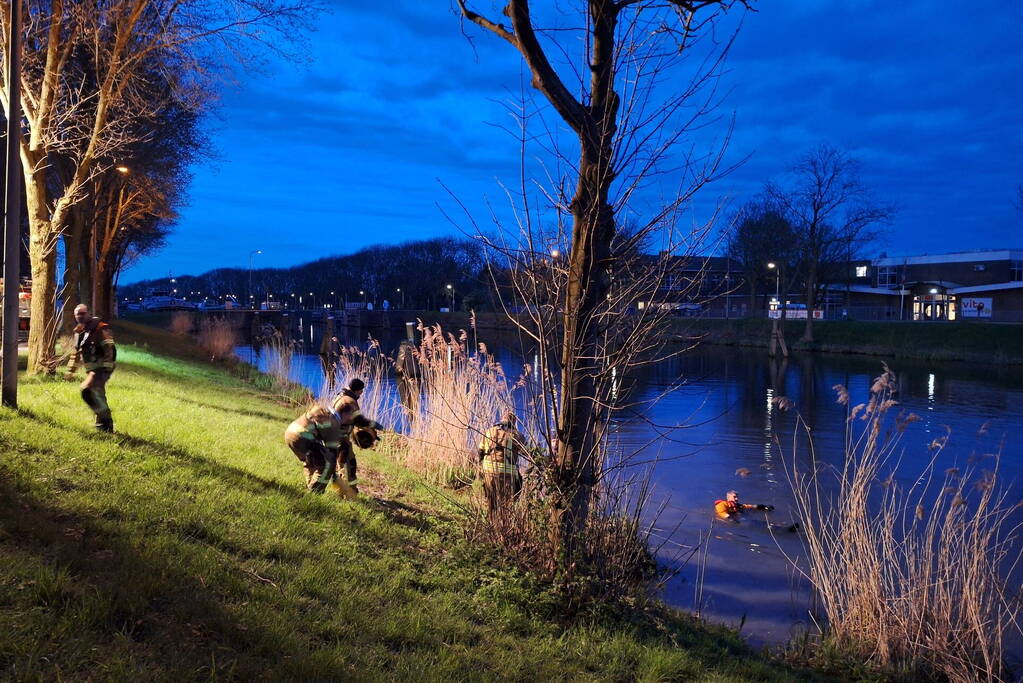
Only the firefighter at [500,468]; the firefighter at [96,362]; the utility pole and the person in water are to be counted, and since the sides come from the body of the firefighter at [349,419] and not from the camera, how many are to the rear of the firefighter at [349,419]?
2

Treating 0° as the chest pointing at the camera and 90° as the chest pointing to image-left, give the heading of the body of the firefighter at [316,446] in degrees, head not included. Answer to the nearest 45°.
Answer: approximately 270°

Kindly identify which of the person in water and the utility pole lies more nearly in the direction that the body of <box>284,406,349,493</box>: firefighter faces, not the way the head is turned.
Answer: the person in water

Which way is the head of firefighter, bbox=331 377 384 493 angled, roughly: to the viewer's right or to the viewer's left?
to the viewer's right

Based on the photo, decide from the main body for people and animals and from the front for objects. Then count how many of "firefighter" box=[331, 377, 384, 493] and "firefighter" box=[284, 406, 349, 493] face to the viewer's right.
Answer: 2

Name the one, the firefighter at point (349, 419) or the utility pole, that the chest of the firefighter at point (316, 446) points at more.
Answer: the firefighter

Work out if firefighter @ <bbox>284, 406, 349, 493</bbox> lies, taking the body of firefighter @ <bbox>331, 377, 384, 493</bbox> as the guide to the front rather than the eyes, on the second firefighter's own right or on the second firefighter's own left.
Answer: on the second firefighter's own right

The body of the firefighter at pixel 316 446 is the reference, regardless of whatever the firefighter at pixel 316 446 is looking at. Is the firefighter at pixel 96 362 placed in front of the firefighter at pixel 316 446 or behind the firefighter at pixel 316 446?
behind

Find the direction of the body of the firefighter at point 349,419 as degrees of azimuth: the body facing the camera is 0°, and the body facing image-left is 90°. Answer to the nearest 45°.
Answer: approximately 270°

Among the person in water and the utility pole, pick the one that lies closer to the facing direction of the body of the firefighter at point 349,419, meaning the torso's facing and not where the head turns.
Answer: the person in water

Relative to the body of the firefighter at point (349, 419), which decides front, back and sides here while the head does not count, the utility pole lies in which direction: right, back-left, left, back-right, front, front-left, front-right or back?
back
